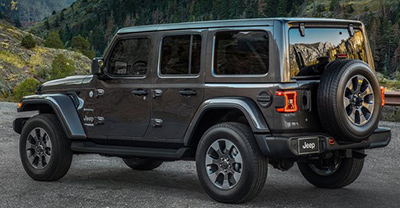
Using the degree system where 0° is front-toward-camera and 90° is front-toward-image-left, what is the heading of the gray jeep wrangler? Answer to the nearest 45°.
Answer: approximately 135°
